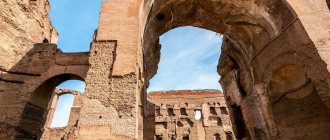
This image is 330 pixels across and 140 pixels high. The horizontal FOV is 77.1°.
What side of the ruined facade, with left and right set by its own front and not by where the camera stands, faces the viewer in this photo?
front

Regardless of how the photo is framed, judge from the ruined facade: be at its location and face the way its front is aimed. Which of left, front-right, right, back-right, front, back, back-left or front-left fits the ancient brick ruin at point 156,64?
front
